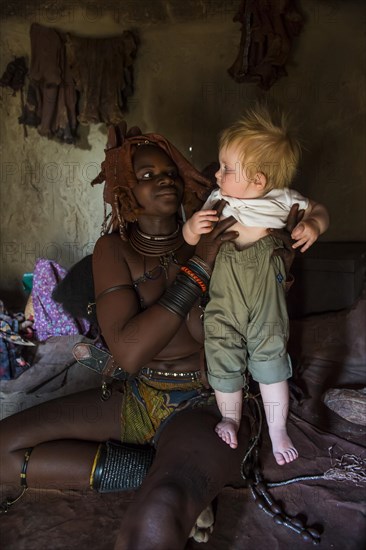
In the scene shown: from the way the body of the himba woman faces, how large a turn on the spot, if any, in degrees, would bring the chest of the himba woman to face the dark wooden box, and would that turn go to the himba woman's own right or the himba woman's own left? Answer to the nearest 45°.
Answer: approximately 90° to the himba woman's own left

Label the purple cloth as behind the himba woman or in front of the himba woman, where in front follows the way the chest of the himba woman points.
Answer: behind

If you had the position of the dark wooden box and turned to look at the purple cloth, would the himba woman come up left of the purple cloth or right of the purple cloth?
left

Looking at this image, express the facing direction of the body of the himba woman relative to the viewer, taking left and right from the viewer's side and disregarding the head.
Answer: facing the viewer and to the right of the viewer
